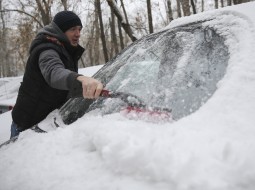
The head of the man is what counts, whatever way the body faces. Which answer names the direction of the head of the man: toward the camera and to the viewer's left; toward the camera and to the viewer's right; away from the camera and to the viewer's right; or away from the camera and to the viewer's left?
toward the camera and to the viewer's right

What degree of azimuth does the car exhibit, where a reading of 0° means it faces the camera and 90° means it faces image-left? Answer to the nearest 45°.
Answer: approximately 45°

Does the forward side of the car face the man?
no
